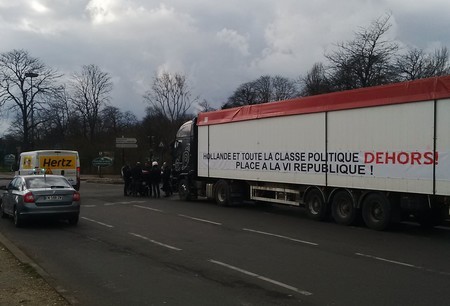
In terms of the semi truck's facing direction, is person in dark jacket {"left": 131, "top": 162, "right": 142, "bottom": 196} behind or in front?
in front

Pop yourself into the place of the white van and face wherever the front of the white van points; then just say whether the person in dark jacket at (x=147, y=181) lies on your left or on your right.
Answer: on your right

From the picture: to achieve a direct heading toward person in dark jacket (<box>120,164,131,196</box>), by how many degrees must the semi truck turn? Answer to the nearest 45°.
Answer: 0° — it already faces them

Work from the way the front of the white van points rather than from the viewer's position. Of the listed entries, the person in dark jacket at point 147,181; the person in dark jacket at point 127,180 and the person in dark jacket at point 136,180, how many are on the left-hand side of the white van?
0

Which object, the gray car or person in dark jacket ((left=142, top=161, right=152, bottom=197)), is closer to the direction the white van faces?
the person in dark jacket

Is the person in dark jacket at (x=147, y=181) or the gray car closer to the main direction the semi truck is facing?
the person in dark jacket

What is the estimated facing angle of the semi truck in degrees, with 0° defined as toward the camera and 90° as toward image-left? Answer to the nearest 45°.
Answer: approximately 135°

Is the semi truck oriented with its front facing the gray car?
no

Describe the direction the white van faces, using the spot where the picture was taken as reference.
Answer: facing away from the viewer

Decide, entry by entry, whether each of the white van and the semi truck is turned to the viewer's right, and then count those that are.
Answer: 0

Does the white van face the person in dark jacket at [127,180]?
no

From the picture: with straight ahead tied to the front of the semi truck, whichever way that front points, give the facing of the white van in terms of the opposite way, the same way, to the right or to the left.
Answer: the same way
